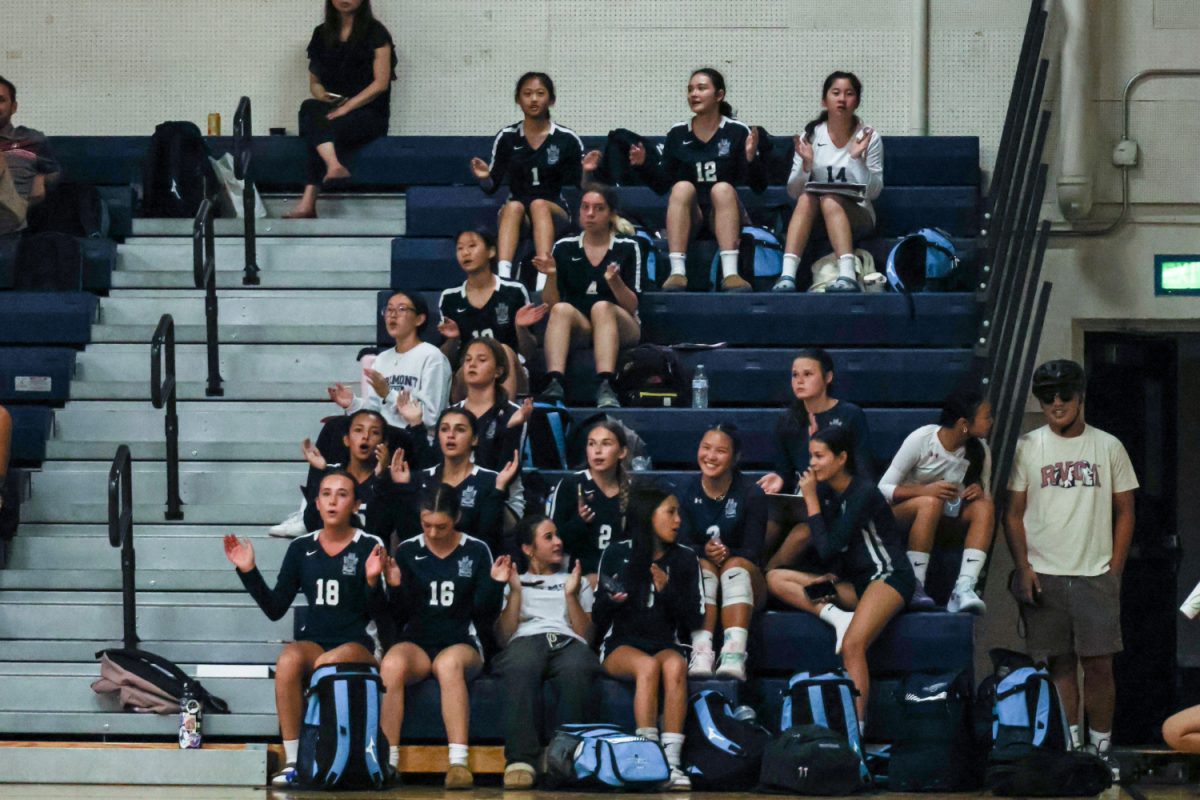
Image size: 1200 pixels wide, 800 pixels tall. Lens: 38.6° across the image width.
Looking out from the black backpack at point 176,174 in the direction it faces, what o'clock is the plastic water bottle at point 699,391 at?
The plastic water bottle is roughly at 10 o'clock from the black backpack.

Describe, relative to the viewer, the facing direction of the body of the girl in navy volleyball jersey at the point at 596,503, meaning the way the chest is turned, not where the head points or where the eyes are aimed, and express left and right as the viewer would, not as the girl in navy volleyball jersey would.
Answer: facing the viewer

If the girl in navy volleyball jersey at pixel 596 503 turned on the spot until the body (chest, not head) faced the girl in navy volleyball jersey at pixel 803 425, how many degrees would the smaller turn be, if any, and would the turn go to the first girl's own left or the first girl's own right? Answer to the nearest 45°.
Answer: approximately 90° to the first girl's own left

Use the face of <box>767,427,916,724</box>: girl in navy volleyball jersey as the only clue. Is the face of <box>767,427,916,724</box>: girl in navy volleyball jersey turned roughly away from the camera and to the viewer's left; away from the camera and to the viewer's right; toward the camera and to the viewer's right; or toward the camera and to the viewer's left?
toward the camera and to the viewer's left

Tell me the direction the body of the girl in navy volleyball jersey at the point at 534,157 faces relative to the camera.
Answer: toward the camera

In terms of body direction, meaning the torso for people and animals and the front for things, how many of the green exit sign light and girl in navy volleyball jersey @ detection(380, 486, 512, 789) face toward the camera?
2

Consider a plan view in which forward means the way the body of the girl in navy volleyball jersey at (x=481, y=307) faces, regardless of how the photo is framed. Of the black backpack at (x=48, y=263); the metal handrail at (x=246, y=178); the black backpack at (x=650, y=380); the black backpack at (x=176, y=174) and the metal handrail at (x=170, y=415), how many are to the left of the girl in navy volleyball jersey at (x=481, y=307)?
1

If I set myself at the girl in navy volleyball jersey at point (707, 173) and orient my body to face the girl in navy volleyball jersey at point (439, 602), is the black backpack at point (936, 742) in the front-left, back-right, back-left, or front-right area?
front-left

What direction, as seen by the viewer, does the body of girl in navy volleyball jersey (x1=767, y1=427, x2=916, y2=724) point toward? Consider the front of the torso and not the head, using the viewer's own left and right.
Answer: facing the viewer and to the left of the viewer

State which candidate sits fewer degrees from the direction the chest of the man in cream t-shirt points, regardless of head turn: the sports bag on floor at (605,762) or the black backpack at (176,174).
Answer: the sports bag on floor

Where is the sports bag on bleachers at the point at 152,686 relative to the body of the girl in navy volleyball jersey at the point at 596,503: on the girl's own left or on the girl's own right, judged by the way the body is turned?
on the girl's own right

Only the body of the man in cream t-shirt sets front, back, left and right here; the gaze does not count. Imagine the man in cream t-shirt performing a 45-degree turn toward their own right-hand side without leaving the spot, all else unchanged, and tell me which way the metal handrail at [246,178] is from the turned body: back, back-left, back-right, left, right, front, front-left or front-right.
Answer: front-right
